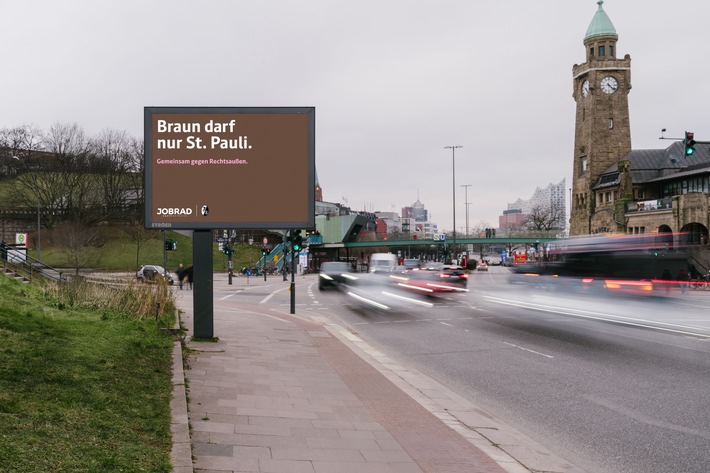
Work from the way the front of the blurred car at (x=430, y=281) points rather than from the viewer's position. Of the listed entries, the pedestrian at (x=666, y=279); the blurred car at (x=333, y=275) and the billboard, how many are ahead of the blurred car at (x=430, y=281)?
1

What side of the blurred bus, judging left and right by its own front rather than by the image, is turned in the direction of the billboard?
left

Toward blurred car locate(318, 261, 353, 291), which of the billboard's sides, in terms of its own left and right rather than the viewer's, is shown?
back

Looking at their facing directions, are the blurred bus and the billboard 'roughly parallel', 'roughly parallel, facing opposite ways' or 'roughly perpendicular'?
roughly parallel, facing opposite ways

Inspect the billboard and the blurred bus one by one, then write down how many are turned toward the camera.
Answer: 1

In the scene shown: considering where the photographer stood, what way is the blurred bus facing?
facing away from the viewer and to the left of the viewer

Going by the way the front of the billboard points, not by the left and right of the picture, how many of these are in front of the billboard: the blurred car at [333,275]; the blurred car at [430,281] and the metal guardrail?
0

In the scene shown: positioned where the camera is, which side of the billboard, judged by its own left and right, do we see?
front

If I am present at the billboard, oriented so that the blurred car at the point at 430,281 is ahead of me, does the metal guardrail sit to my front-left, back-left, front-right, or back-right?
front-left
